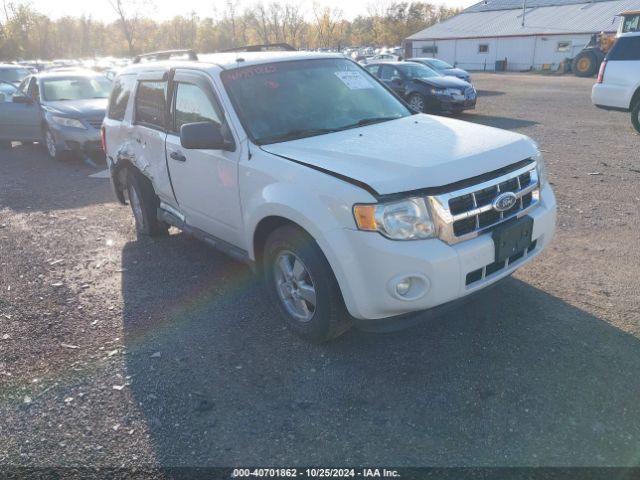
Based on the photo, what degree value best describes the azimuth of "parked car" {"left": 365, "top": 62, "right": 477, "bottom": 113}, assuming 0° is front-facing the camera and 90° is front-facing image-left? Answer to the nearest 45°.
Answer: approximately 315°

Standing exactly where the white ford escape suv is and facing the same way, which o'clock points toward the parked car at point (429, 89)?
The parked car is roughly at 8 o'clock from the white ford escape suv.

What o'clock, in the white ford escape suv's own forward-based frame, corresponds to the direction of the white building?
The white building is roughly at 8 o'clock from the white ford escape suv.

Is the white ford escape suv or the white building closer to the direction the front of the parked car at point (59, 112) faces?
the white ford escape suv

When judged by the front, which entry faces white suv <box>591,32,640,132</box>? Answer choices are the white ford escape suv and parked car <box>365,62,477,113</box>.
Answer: the parked car

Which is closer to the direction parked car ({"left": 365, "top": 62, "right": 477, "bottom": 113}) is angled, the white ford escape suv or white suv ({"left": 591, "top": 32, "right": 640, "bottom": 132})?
the white suv

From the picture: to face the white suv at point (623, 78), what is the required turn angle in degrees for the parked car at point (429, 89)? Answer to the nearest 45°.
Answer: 0° — it already faces it

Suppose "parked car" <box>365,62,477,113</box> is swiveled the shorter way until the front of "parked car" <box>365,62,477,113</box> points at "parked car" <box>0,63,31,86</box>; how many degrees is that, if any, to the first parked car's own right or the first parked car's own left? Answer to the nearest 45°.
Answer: approximately 135° to the first parked car's own right
